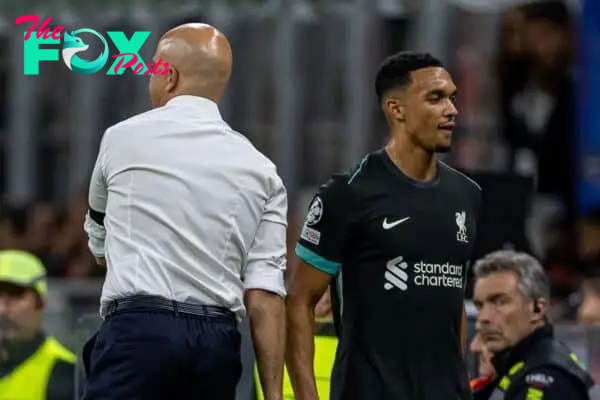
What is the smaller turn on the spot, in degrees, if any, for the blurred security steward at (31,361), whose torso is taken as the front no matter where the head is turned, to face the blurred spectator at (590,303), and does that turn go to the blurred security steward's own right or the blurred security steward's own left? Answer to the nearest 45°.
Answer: approximately 135° to the blurred security steward's own left

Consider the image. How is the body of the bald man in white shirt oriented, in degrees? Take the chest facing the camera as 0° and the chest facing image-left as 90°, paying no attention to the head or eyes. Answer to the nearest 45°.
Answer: approximately 180°

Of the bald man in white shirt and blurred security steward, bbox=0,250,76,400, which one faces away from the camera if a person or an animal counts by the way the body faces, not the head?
the bald man in white shirt

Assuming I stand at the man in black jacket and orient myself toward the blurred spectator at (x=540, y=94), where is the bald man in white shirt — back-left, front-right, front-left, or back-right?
back-left

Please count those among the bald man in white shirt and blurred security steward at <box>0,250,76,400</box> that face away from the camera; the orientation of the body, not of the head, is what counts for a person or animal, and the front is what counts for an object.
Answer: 1

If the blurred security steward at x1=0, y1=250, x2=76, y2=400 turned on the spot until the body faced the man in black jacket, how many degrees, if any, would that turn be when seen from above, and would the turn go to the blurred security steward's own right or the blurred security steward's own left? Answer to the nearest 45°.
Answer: approximately 90° to the blurred security steward's own left
